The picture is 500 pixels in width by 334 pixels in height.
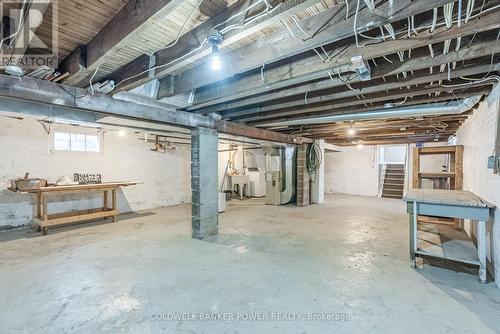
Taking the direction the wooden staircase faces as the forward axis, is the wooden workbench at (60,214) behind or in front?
in front

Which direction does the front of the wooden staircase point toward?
toward the camera

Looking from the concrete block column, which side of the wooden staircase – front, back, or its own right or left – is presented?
front

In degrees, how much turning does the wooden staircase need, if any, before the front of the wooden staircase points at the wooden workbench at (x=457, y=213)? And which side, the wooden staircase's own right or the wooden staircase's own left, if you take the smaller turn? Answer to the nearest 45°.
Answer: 0° — it already faces it

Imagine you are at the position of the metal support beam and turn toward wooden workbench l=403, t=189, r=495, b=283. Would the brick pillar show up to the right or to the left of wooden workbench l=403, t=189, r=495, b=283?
left

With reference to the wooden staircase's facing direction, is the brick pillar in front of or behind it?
in front

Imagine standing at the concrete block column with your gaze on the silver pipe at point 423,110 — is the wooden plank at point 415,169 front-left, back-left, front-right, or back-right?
front-left
